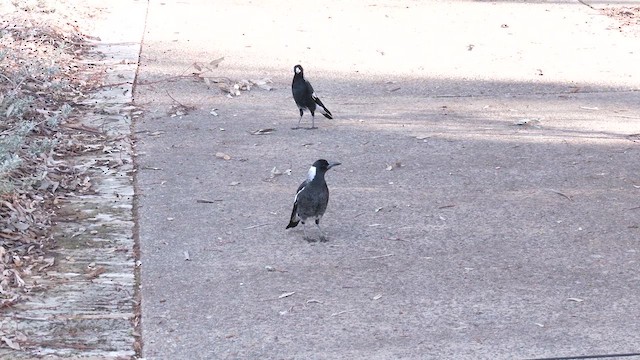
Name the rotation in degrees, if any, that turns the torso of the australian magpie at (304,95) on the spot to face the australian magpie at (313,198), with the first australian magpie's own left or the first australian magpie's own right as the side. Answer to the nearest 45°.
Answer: approximately 45° to the first australian magpie's own left

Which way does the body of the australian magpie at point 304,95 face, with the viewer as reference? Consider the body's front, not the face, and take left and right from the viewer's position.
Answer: facing the viewer and to the left of the viewer
